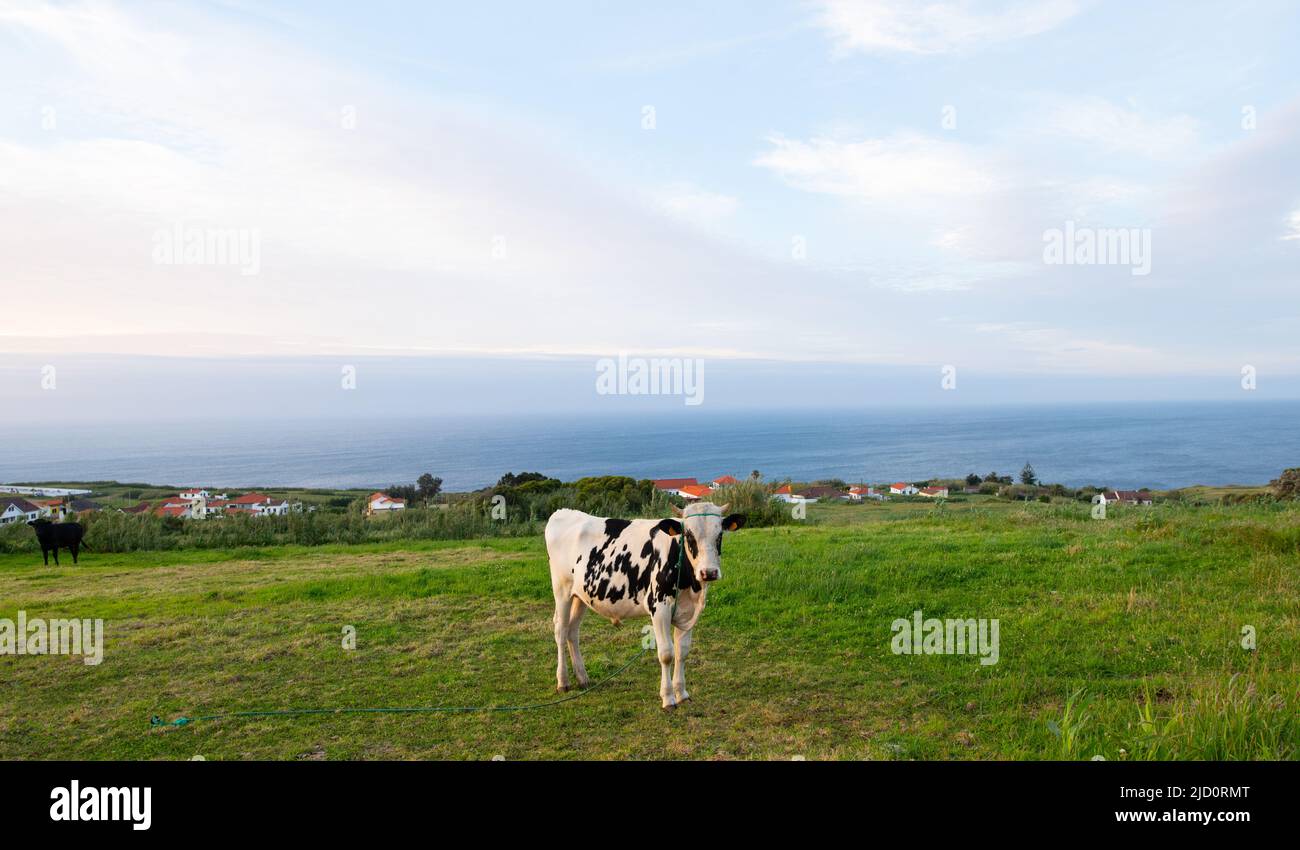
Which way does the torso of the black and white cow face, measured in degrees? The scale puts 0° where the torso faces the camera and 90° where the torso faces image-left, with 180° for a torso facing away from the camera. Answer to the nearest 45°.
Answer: approximately 315°

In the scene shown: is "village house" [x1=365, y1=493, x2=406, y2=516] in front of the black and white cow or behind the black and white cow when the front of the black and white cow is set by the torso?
behind

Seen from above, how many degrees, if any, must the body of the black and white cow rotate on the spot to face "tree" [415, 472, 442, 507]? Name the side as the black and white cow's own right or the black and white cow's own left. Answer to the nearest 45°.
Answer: approximately 135° to the black and white cow's own left

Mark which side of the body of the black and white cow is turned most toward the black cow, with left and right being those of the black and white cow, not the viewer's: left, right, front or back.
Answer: back

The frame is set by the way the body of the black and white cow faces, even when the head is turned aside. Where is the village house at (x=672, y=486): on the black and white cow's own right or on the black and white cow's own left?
on the black and white cow's own left

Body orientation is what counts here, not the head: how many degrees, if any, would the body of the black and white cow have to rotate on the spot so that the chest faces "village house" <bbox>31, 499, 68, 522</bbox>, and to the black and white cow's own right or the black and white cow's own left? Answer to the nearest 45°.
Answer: approximately 180°

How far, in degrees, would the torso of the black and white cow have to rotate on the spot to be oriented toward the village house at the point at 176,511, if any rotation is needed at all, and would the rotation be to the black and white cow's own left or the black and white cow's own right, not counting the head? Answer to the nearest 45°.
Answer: approximately 180°
